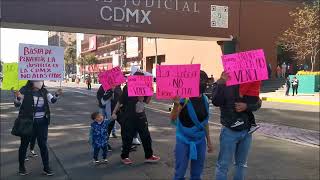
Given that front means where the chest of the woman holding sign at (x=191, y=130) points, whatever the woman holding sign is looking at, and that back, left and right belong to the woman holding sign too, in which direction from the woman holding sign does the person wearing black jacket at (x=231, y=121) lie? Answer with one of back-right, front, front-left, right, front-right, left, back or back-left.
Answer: left

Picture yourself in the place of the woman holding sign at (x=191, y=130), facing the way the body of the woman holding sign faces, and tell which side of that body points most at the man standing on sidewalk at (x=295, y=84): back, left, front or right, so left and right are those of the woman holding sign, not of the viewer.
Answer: back

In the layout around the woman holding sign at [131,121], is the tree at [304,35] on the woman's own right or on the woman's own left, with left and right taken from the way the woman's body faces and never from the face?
on the woman's own left

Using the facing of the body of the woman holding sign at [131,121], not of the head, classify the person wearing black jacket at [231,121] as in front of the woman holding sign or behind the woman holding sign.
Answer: in front

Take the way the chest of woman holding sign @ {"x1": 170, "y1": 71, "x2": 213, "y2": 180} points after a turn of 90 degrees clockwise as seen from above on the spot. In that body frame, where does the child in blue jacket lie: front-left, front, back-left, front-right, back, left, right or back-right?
front-right

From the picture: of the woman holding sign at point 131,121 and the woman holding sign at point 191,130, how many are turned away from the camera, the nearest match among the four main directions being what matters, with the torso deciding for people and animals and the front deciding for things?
0

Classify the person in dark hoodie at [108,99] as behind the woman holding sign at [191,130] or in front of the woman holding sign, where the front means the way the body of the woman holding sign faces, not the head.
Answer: behind

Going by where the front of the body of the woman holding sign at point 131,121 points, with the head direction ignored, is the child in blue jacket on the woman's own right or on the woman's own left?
on the woman's own right

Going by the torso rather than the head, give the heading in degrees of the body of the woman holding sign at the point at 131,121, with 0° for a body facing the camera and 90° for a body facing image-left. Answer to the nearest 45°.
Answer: approximately 315°

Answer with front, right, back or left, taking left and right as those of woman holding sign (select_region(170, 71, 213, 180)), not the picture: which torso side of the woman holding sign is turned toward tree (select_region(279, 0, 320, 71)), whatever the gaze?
back

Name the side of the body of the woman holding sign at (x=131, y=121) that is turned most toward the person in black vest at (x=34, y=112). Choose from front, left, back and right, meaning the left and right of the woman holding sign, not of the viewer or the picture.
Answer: right

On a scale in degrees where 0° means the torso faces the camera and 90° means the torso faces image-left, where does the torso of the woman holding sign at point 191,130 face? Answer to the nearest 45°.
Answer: approximately 0°
